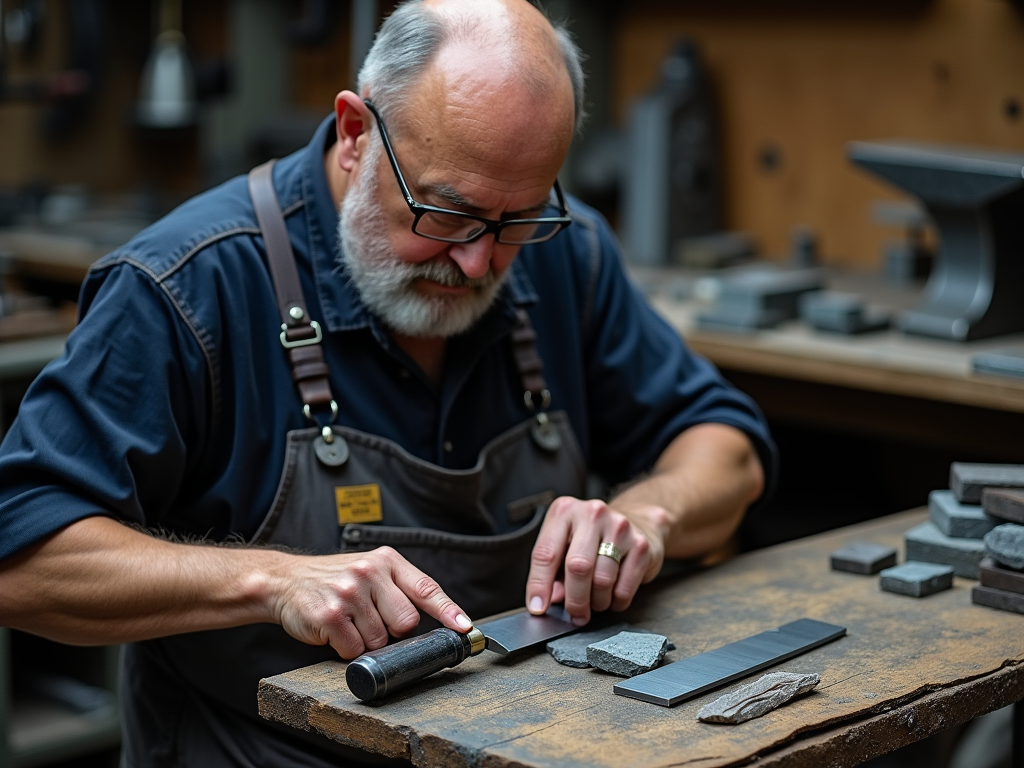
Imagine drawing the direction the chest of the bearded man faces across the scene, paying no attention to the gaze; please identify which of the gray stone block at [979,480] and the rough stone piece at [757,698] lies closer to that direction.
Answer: the rough stone piece

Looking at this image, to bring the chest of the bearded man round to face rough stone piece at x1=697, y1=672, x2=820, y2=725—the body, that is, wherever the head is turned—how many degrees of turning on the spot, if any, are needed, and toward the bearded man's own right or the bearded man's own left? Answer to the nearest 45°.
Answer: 0° — they already face it

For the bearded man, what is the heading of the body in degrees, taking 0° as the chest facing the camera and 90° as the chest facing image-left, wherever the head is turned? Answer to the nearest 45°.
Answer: approximately 315°

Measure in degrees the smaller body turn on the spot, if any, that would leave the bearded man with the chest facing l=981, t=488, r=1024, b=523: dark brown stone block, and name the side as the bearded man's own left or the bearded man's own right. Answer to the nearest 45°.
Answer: approximately 45° to the bearded man's own left

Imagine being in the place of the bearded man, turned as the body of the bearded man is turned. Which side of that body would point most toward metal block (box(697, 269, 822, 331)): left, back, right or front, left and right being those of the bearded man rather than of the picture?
left

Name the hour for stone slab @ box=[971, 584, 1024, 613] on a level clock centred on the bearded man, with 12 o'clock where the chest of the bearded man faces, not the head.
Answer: The stone slab is roughly at 11 o'clock from the bearded man.

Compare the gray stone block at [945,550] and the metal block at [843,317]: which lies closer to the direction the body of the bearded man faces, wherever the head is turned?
the gray stone block

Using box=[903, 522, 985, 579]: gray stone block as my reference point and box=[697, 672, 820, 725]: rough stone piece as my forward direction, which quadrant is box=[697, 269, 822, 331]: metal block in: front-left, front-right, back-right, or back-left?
back-right

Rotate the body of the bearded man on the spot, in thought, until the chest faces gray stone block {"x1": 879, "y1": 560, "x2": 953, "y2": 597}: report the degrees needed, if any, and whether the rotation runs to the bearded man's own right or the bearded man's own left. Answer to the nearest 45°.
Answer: approximately 45° to the bearded man's own left

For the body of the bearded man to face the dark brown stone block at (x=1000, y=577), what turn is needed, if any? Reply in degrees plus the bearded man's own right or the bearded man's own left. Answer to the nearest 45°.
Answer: approximately 45° to the bearded man's own left

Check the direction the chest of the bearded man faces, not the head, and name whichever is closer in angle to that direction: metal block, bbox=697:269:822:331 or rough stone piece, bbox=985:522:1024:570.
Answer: the rough stone piece
